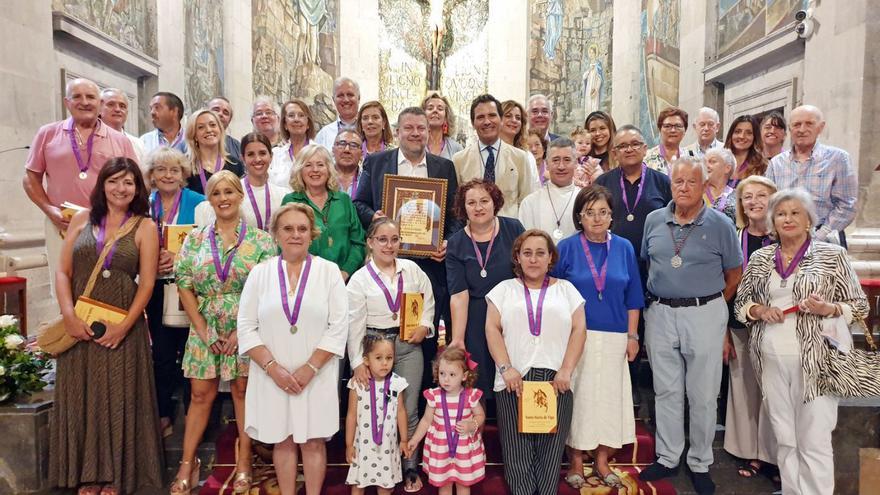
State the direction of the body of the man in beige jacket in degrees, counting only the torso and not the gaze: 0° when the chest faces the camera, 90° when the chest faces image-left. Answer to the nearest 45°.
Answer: approximately 0°

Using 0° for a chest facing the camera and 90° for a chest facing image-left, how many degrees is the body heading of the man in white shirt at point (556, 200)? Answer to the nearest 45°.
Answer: approximately 0°

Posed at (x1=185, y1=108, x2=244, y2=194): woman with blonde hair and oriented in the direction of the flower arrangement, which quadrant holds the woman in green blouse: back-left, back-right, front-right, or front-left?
back-left

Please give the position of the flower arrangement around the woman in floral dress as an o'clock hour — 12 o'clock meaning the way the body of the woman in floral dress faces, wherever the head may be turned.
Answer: The flower arrangement is roughly at 4 o'clock from the woman in floral dress.
